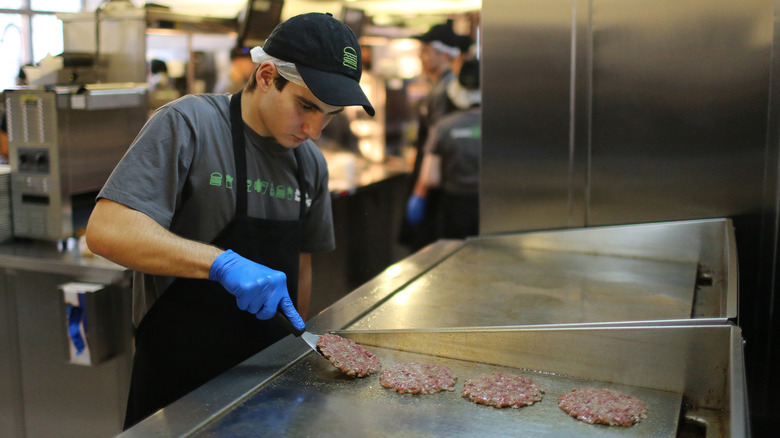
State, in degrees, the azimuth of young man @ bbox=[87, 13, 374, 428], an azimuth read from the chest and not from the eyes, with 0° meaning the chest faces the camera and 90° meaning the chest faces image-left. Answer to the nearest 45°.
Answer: approximately 315°

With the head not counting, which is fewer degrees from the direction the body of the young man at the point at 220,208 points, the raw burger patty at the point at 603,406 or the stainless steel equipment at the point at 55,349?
the raw burger patty

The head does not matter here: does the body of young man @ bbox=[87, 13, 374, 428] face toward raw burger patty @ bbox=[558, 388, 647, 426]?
yes

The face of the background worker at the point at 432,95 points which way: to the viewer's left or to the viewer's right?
to the viewer's left
